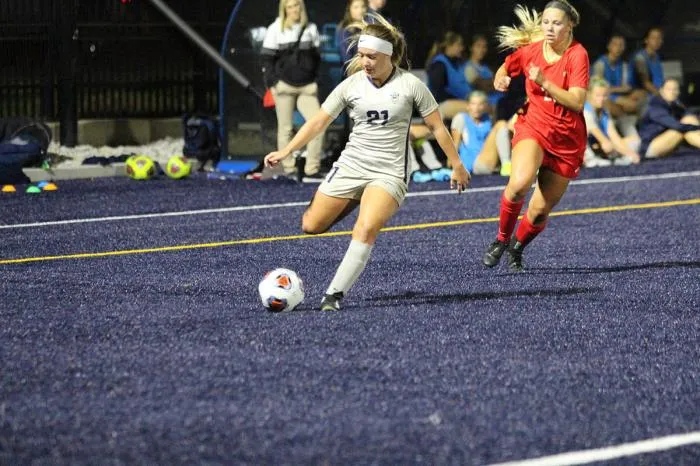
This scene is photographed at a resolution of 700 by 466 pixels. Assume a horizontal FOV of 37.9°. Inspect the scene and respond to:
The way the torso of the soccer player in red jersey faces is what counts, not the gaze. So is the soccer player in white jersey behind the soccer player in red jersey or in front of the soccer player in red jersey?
in front

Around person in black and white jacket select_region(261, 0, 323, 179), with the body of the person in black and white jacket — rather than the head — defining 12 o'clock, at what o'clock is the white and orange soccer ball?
The white and orange soccer ball is roughly at 12 o'clock from the person in black and white jacket.

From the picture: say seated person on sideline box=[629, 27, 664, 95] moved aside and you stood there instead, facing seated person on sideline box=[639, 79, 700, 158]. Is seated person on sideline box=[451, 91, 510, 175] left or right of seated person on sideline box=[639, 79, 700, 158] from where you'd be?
right

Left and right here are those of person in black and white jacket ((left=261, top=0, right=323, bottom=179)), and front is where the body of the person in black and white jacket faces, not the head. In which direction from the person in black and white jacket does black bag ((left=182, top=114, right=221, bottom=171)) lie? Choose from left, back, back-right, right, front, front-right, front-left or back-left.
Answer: back-right

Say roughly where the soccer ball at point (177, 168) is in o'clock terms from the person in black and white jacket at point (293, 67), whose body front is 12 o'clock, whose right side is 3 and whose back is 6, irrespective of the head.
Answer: The soccer ball is roughly at 3 o'clock from the person in black and white jacket.

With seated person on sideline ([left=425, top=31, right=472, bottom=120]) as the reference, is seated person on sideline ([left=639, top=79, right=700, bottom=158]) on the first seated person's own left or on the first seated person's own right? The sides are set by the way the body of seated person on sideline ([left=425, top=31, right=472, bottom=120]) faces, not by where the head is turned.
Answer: on the first seated person's own left

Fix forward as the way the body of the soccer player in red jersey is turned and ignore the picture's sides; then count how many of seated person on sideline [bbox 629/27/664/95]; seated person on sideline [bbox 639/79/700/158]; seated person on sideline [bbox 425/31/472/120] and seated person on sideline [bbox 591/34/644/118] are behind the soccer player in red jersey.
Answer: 4

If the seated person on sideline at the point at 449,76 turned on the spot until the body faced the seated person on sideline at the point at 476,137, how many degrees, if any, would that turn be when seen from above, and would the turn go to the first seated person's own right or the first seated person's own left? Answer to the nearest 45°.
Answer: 0° — they already face them

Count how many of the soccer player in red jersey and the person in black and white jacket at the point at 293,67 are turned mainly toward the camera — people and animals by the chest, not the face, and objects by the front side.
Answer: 2

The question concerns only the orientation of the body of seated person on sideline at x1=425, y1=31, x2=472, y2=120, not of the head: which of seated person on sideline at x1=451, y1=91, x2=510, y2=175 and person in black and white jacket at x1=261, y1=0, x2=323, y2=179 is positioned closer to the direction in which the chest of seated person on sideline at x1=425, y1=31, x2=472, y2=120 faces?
the seated person on sideline

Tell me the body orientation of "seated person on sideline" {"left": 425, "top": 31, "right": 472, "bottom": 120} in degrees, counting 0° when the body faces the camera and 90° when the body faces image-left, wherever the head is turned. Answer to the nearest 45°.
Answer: approximately 315°

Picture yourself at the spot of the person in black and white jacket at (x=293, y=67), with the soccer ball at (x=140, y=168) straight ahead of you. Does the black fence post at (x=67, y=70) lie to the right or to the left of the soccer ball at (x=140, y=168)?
right
